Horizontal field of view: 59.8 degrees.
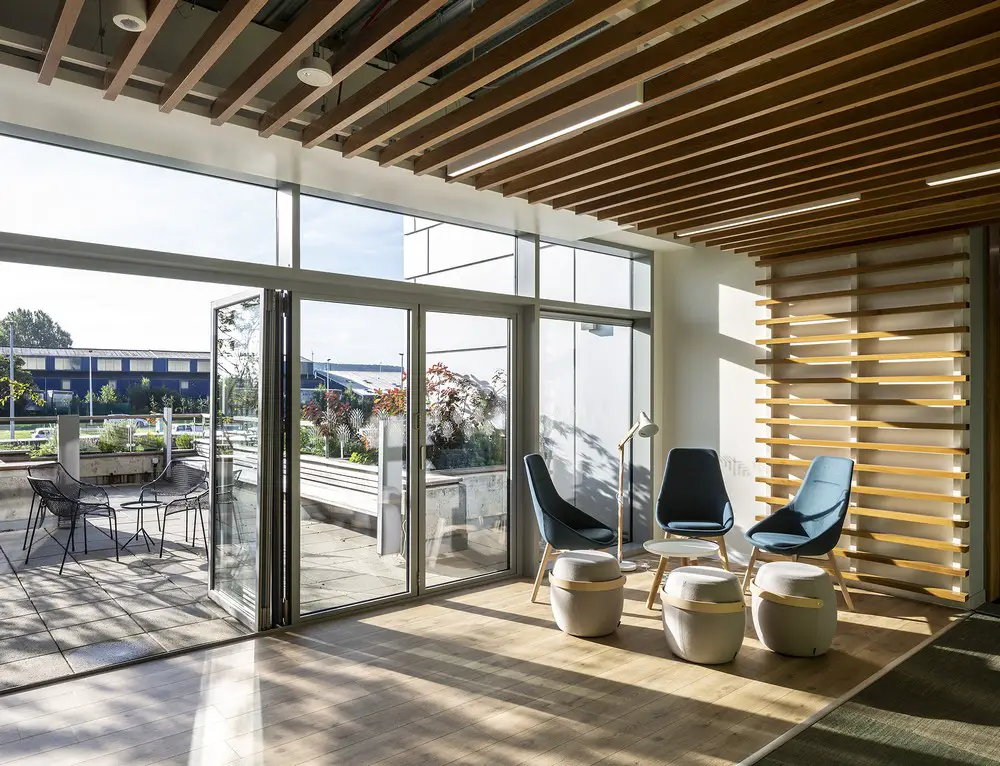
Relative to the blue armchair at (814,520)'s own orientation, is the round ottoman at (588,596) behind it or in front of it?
in front

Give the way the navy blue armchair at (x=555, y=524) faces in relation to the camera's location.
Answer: facing to the right of the viewer

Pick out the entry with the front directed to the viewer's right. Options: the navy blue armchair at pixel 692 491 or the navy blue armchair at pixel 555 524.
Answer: the navy blue armchair at pixel 555 524

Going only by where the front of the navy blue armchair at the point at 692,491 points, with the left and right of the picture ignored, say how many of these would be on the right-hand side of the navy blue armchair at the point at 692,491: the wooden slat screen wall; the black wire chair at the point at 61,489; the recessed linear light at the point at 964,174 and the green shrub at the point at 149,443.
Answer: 2

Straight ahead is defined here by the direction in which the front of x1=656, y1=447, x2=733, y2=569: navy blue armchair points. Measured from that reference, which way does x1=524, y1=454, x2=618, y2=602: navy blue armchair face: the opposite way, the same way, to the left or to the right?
to the left

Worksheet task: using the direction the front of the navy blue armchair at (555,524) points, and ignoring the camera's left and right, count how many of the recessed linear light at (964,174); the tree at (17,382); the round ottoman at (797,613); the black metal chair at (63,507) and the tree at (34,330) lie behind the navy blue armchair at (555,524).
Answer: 3

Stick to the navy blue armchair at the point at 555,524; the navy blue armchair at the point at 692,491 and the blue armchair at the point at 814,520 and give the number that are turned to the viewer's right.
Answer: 1

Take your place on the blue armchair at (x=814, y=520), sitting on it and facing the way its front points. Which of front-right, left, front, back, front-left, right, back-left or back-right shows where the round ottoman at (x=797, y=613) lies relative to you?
front-left

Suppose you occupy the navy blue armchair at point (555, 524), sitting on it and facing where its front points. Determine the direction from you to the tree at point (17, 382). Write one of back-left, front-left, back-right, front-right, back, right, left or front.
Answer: back

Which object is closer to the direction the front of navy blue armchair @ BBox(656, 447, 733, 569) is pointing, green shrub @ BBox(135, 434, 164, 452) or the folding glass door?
the folding glass door

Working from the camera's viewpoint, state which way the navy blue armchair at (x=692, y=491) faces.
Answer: facing the viewer

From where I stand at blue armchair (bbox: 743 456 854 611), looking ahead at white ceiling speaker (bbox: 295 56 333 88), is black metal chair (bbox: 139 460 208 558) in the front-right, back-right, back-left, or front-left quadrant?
front-right

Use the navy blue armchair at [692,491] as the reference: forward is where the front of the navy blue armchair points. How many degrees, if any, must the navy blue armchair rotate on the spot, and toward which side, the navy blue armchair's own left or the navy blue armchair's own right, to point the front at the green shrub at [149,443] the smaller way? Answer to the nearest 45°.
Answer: approximately 90° to the navy blue armchair's own right

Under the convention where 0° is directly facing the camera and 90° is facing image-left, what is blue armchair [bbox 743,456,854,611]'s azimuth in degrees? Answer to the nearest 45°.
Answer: approximately 45°

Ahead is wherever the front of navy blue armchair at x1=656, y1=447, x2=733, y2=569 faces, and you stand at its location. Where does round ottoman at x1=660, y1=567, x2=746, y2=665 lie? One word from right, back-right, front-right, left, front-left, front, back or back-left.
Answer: front

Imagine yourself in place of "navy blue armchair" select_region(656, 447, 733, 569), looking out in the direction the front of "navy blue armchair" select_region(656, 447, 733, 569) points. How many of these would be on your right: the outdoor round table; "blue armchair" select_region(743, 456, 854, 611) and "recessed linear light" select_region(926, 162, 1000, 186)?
1

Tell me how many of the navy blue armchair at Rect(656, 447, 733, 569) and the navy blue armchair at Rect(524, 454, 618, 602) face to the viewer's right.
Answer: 1
